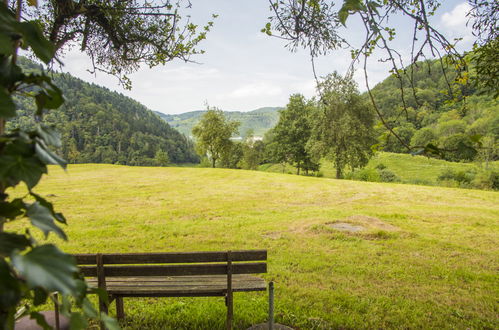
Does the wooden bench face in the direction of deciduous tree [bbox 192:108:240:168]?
yes

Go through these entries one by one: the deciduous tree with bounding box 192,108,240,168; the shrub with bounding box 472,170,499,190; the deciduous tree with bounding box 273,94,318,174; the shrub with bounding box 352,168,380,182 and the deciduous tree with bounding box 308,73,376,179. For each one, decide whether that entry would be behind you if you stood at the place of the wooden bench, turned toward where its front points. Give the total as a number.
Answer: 0

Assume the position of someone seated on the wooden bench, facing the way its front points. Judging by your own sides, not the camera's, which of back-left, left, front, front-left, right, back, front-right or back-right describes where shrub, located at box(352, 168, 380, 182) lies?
front-right

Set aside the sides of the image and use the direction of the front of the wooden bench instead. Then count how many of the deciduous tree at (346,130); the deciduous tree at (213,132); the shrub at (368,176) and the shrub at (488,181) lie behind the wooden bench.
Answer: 0

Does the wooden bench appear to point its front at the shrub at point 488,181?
no

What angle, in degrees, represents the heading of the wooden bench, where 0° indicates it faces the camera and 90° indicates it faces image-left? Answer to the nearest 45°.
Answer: approximately 180°

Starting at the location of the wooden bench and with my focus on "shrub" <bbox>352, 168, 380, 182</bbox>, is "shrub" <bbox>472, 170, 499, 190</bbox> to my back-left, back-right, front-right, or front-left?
front-right

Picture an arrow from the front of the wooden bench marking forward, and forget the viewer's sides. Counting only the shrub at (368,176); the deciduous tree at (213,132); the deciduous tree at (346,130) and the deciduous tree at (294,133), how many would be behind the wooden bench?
0

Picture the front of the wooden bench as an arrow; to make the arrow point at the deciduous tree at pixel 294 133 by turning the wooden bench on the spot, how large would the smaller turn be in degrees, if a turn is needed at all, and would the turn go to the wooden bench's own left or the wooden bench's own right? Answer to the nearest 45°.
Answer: approximately 45° to the wooden bench's own right

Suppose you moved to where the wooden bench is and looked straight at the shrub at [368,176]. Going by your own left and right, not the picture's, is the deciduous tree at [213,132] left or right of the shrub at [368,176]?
left

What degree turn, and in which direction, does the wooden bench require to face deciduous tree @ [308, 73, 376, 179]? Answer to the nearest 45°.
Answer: approximately 45° to its right
